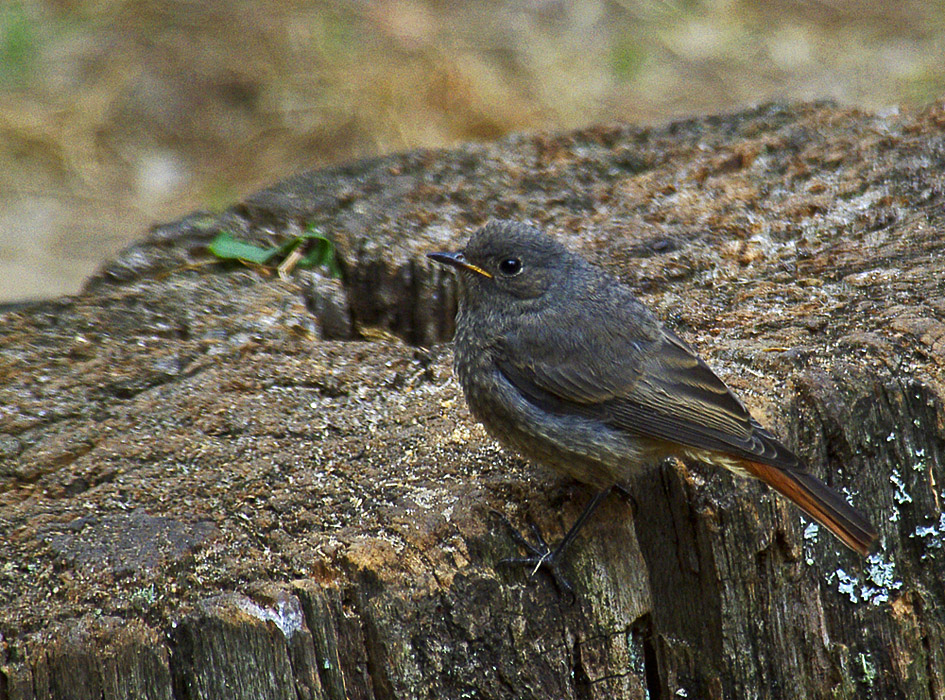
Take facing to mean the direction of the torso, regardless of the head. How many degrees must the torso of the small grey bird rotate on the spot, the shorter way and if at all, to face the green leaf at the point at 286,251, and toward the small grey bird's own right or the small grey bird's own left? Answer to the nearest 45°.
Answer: approximately 45° to the small grey bird's own right

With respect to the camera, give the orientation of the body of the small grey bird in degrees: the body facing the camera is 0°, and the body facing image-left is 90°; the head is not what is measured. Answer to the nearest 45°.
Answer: approximately 90°
